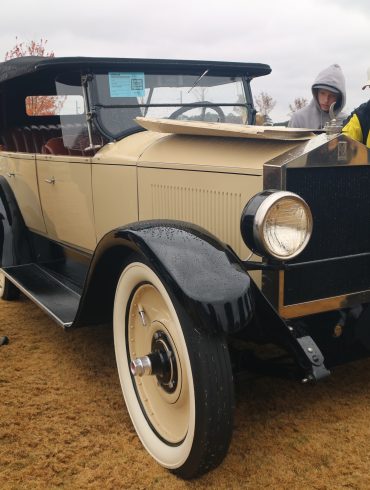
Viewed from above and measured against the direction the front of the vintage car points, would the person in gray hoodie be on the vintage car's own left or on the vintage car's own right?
on the vintage car's own left

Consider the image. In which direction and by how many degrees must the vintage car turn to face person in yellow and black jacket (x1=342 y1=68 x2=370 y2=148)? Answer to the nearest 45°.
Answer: approximately 90° to its left
